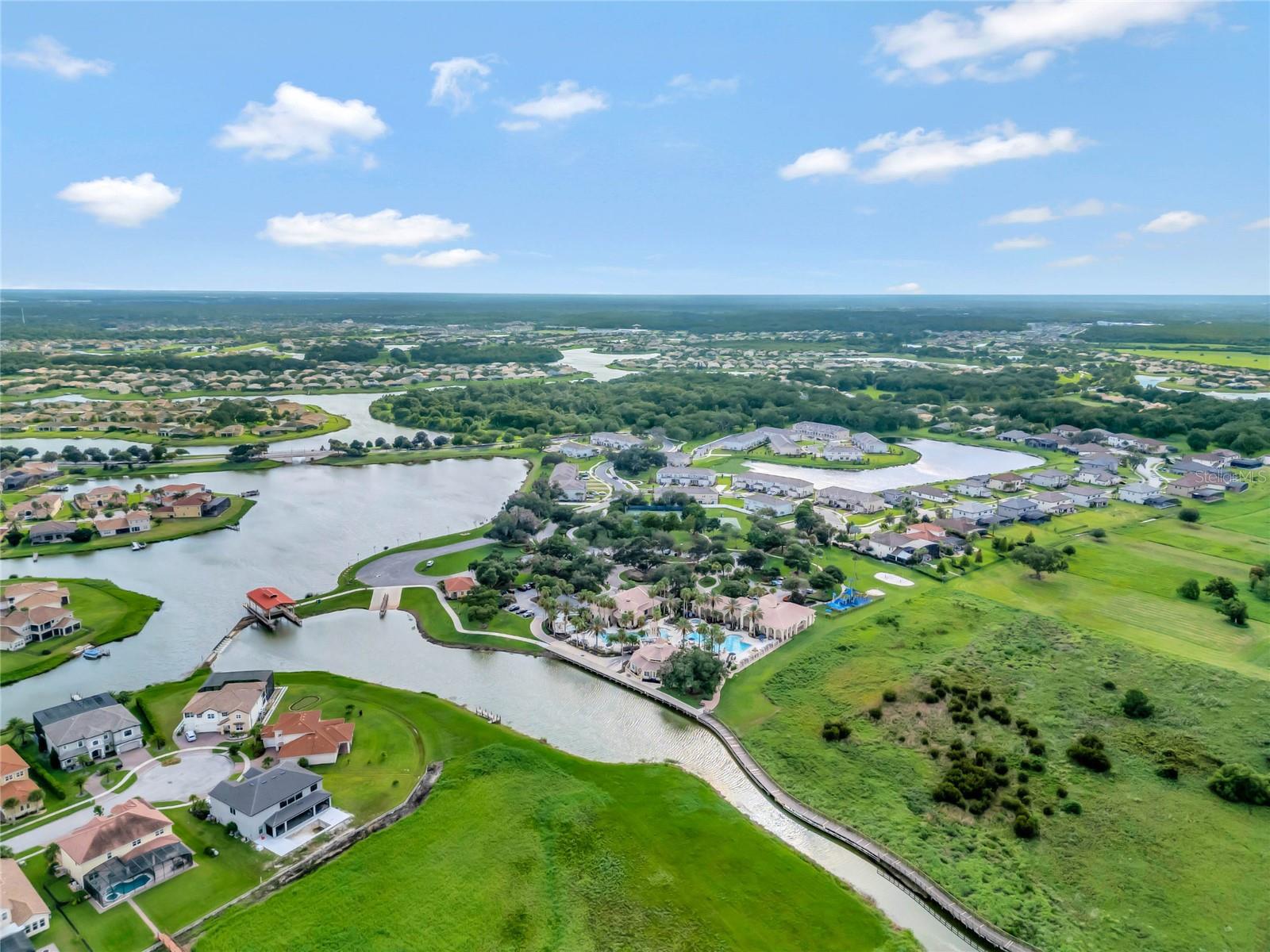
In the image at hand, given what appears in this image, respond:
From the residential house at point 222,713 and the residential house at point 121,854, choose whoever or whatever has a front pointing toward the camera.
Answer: the residential house at point 222,713

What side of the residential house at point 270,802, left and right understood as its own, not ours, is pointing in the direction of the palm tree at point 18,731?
front

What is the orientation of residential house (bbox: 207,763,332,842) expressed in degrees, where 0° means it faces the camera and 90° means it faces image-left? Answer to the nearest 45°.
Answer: approximately 135°

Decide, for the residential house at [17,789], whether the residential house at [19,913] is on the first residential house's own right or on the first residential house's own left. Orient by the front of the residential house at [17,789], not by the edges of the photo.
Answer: on the first residential house's own right

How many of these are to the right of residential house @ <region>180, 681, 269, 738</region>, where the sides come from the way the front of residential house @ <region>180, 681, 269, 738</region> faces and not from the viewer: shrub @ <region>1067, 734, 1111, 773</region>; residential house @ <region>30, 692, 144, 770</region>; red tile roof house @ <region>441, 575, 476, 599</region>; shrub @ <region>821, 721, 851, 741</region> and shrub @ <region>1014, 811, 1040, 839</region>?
1

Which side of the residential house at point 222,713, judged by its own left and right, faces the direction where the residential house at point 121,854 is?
front

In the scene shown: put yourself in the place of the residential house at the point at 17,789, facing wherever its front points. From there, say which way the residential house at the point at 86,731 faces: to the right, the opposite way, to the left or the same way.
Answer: the same way

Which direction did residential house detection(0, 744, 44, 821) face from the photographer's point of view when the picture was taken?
facing the viewer and to the right of the viewer

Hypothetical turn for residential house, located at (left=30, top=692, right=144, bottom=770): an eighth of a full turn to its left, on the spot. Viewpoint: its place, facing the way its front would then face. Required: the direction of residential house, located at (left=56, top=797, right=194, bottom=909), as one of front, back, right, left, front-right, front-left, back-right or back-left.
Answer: right

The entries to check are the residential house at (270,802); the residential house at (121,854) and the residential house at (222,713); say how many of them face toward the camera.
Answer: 1

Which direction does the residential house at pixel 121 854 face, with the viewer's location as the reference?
facing away from the viewer and to the left of the viewer

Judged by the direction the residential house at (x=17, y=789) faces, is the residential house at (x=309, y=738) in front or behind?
in front

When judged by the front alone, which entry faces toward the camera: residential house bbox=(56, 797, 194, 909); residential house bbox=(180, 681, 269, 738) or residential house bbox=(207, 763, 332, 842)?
residential house bbox=(180, 681, 269, 738)

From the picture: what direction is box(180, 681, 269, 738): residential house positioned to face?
toward the camera

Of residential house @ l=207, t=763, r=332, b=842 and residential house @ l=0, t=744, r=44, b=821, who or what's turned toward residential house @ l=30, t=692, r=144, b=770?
residential house @ l=207, t=763, r=332, b=842

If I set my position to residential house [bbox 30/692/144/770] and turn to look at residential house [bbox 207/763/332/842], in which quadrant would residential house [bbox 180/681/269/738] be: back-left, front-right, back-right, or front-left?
front-left

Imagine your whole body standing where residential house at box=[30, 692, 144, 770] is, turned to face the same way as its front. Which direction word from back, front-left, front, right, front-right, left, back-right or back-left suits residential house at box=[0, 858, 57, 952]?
front-right
